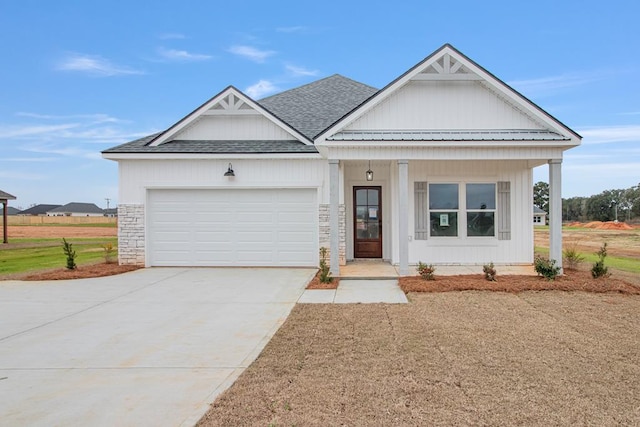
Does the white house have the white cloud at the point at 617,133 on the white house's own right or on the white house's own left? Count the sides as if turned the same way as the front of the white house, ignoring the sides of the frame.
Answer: on the white house's own left

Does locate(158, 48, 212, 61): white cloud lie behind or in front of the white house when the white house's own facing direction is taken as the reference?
behind

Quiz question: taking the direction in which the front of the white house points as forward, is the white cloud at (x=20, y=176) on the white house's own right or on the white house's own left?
on the white house's own right

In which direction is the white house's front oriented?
toward the camera

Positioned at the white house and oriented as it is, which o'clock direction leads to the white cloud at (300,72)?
The white cloud is roughly at 6 o'clock from the white house.

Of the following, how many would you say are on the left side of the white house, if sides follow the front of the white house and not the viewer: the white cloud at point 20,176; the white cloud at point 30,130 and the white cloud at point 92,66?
0

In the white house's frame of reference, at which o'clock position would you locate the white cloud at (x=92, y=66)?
The white cloud is roughly at 4 o'clock from the white house.

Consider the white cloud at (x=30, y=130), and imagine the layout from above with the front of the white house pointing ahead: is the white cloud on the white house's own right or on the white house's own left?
on the white house's own right

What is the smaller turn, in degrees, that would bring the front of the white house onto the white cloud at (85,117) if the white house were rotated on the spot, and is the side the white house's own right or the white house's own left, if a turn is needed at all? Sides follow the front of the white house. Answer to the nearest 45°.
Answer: approximately 135° to the white house's own right
